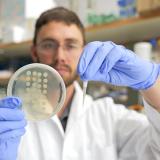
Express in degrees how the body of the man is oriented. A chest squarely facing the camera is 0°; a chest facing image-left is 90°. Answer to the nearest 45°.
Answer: approximately 0°

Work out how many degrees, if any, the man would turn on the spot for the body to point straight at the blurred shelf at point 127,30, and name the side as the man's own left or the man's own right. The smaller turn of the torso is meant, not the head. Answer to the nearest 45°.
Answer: approximately 135° to the man's own left

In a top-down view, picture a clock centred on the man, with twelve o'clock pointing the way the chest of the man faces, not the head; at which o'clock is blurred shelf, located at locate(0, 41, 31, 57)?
The blurred shelf is roughly at 5 o'clock from the man.
